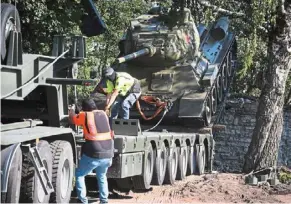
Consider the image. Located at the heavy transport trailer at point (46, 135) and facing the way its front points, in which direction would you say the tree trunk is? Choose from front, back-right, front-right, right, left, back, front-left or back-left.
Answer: back

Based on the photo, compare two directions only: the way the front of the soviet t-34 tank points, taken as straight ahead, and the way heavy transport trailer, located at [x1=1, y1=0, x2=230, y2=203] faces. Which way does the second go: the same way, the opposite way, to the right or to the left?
the same way

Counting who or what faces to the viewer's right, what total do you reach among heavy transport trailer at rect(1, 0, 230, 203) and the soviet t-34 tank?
0

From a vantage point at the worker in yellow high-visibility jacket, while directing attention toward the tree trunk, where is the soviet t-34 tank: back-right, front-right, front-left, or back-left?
front-left

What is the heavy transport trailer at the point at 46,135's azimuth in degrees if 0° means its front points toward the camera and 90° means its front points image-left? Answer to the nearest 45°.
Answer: approximately 45°

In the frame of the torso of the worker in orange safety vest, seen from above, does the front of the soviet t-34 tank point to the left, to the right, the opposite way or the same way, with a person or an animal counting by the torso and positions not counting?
to the left

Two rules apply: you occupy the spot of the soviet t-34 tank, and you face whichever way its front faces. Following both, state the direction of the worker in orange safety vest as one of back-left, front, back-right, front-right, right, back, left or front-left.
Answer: front-left

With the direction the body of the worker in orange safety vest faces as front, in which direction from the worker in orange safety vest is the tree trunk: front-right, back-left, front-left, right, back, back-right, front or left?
right

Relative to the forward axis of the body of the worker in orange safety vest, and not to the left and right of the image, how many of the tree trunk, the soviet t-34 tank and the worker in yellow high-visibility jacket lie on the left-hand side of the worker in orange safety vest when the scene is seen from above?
0

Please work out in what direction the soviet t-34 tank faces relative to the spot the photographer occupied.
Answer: facing the viewer and to the left of the viewer

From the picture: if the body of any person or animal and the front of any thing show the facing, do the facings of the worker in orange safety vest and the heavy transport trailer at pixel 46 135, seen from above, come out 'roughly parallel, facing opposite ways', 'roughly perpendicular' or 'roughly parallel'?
roughly perpendicular

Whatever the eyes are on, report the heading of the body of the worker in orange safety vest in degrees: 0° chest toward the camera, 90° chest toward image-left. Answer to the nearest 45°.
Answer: approximately 135°

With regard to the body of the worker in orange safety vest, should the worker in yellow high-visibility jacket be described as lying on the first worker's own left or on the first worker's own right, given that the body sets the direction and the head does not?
on the first worker's own right

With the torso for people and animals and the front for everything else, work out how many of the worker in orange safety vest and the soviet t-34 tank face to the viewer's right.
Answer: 0
